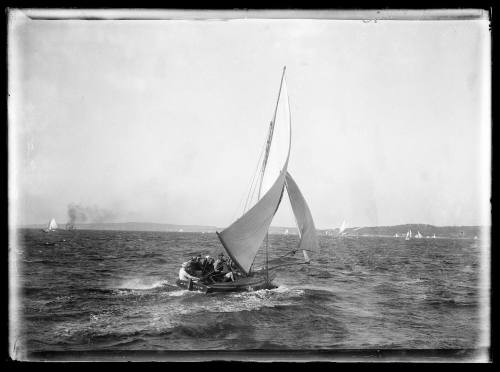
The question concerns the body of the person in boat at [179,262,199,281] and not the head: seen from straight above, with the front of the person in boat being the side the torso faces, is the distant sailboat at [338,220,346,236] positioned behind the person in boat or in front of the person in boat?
in front
